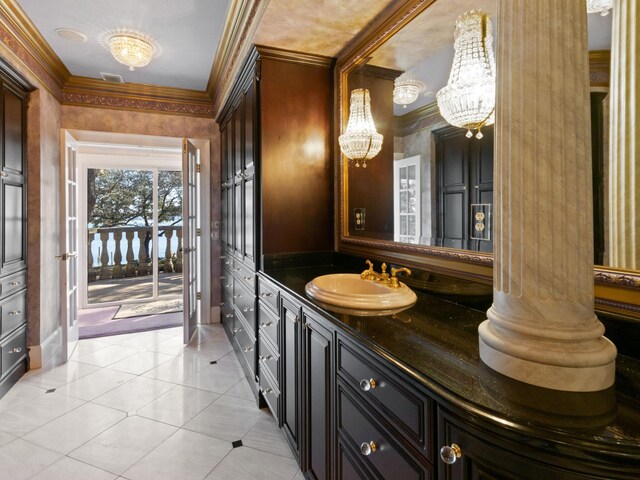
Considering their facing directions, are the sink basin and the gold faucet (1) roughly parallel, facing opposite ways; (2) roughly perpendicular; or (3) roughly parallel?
roughly parallel

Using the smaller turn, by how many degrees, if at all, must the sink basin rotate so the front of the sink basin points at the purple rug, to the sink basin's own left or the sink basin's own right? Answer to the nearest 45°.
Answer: approximately 90° to the sink basin's own right

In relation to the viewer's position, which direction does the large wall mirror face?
facing the viewer and to the left of the viewer

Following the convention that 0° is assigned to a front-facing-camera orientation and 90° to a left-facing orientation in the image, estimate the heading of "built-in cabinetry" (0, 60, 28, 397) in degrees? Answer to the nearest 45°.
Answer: approximately 270°

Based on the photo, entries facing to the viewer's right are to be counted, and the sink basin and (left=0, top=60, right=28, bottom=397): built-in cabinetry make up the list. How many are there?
1

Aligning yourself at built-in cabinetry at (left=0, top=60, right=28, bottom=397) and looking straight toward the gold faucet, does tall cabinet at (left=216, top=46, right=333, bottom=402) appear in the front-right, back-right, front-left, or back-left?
front-left

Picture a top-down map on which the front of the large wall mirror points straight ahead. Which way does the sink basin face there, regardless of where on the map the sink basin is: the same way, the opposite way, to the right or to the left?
the same way

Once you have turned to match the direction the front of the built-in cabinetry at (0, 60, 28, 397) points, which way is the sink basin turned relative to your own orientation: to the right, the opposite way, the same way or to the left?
the opposite way

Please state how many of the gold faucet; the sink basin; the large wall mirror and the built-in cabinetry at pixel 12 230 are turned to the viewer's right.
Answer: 1

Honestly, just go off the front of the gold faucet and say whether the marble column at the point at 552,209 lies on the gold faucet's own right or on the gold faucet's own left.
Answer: on the gold faucet's own left
